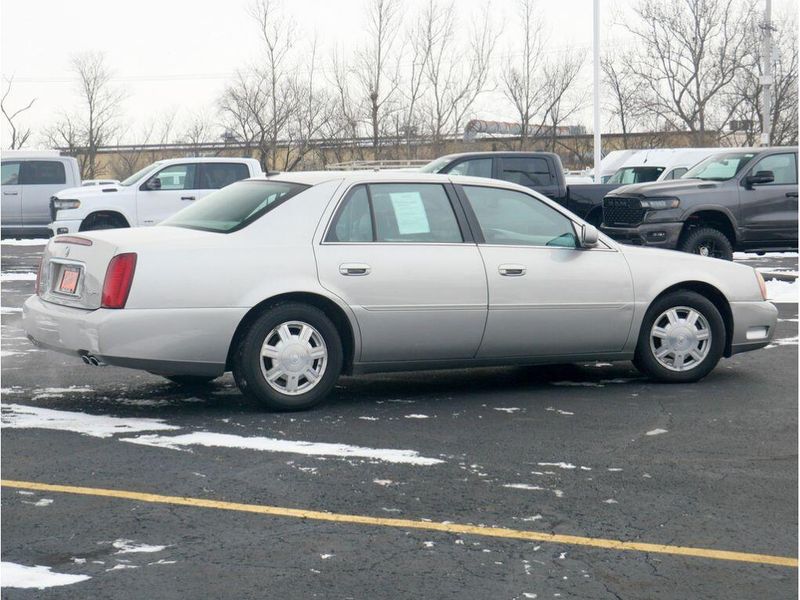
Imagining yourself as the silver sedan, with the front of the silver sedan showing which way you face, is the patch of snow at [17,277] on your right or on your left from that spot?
on your left

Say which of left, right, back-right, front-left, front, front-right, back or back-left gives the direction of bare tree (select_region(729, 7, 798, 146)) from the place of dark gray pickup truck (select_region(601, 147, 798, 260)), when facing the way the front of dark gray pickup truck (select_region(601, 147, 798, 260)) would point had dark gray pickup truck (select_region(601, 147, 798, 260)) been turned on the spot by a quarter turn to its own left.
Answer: back-left

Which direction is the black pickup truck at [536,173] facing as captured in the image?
to the viewer's left

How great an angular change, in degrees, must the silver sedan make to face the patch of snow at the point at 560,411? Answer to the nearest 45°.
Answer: approximately 45° to its right

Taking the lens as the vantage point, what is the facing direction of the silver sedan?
facing away from the viewer and to the right of the viewer

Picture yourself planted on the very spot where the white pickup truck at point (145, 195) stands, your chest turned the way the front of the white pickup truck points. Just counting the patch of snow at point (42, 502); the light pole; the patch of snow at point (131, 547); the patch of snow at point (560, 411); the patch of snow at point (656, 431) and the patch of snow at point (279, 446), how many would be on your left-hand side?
5

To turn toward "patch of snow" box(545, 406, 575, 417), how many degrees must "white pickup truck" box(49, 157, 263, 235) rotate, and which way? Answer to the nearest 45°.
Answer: approximately 90° to its left

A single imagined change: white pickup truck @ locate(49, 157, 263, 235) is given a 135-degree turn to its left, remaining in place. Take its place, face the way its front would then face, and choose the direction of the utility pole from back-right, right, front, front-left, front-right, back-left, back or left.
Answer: left

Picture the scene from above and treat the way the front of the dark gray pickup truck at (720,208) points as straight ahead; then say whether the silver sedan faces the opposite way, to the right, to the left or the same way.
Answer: the opposite way

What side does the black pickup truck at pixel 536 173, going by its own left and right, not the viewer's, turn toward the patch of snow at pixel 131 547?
left

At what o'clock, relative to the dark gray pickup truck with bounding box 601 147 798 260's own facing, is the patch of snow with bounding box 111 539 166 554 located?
The patch of snow is roughly at 11 o'clock from the dark gray pickup truck.

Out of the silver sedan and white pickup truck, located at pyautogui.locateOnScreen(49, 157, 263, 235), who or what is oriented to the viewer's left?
the white pickup truck

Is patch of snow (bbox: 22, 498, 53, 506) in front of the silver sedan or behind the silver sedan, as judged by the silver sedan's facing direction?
behind

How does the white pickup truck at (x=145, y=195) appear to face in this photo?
to the viewer's left

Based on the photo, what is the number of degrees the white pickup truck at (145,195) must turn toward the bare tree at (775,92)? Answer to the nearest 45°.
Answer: approximately 135° to its right
